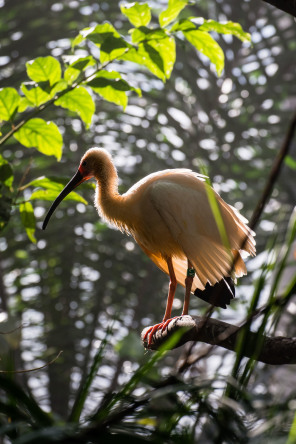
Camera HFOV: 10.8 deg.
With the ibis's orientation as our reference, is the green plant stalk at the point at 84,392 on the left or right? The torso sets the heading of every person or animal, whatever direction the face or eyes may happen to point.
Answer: on its left

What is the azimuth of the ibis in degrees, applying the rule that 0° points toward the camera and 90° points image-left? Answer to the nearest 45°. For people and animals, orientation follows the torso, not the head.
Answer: approximately 90°
